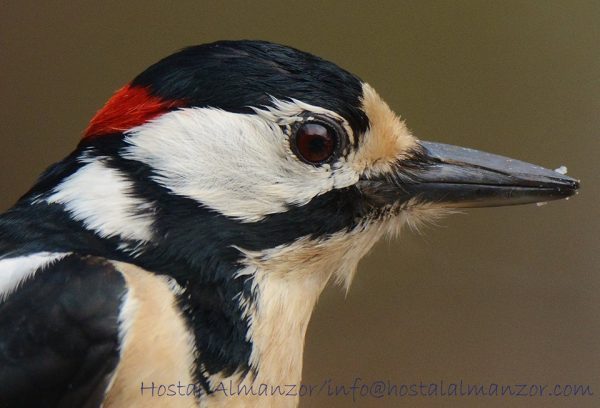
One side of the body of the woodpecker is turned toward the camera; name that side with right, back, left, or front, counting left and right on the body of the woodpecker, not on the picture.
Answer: right
